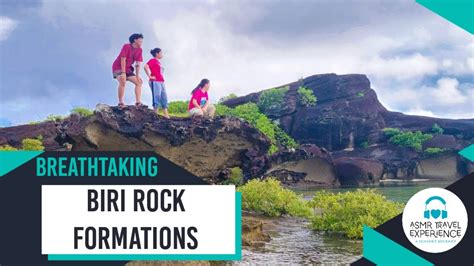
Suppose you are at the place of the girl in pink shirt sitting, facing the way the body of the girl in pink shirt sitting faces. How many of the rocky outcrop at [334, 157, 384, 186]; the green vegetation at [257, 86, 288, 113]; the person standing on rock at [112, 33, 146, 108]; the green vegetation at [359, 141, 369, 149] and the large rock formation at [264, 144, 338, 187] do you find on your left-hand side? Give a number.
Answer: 4

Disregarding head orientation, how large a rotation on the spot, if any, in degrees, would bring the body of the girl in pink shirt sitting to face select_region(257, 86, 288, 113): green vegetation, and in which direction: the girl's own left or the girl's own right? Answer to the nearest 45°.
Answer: approximately 90° to the girl's own left

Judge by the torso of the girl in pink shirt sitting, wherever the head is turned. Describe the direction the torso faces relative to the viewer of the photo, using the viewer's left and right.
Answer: facing the viewer and to the right of the viewer

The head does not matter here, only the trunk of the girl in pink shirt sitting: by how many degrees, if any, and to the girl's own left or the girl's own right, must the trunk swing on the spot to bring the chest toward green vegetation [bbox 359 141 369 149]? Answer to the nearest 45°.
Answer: approximately 90° to the girl's own left
